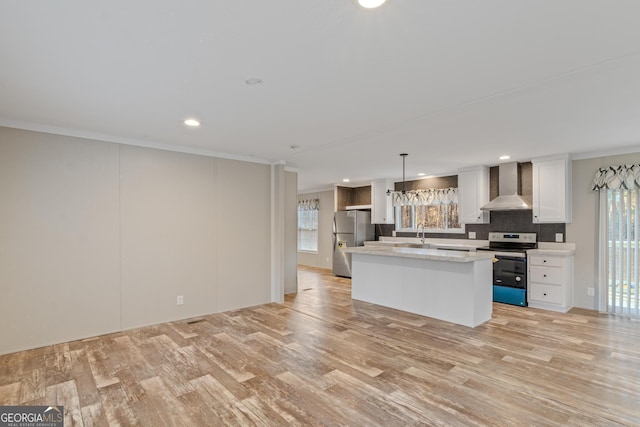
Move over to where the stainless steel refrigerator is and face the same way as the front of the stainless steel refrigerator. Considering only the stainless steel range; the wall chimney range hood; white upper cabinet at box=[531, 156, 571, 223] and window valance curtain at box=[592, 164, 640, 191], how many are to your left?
4

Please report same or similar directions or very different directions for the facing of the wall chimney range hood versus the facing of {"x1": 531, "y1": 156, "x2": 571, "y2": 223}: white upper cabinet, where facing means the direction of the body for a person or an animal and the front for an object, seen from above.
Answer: same or similar directions

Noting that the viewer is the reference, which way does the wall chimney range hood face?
facing the viewer

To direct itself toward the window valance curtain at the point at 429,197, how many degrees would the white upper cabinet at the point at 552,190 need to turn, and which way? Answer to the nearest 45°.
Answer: approximately 90° to its right

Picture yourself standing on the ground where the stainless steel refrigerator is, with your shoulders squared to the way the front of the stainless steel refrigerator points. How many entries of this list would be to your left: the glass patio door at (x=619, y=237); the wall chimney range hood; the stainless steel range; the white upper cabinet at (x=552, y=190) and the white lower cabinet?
5

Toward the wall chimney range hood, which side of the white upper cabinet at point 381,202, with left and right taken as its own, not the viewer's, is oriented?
left

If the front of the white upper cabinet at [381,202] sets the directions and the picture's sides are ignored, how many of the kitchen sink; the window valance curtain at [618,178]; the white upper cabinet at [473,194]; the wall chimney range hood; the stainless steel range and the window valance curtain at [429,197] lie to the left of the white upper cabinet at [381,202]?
6

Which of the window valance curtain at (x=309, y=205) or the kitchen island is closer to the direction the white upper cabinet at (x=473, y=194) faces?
the kitchen island

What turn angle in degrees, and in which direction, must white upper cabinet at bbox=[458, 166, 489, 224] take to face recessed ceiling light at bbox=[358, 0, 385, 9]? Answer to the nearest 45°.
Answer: approximately 45° to its left

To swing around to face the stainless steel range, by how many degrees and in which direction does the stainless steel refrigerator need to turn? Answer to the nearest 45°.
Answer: approximately 90° to its left

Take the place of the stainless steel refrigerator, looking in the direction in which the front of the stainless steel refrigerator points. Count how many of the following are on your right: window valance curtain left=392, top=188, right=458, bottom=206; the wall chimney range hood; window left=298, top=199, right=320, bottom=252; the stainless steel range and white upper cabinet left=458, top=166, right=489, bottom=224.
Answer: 1

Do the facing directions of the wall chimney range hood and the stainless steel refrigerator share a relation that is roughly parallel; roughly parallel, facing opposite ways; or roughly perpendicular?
roughly parallel

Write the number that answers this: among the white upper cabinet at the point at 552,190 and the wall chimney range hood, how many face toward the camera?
2

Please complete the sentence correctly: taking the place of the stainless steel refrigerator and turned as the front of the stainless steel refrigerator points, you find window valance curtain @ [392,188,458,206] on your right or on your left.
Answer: on your left

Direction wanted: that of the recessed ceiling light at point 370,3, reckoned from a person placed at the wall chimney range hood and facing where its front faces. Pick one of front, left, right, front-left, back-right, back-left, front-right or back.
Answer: front

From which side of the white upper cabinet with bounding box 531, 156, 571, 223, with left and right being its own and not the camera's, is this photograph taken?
front
